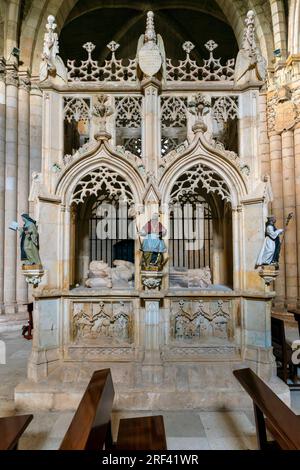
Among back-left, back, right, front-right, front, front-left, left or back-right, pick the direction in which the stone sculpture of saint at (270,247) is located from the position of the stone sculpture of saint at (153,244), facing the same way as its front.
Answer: left

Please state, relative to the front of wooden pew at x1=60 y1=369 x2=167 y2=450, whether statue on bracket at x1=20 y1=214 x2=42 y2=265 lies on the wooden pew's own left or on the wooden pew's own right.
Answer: on the wooden pew's own left

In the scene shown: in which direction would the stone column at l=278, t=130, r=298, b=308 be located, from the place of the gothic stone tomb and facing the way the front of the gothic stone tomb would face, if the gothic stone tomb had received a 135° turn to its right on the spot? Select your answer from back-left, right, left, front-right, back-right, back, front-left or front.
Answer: right
